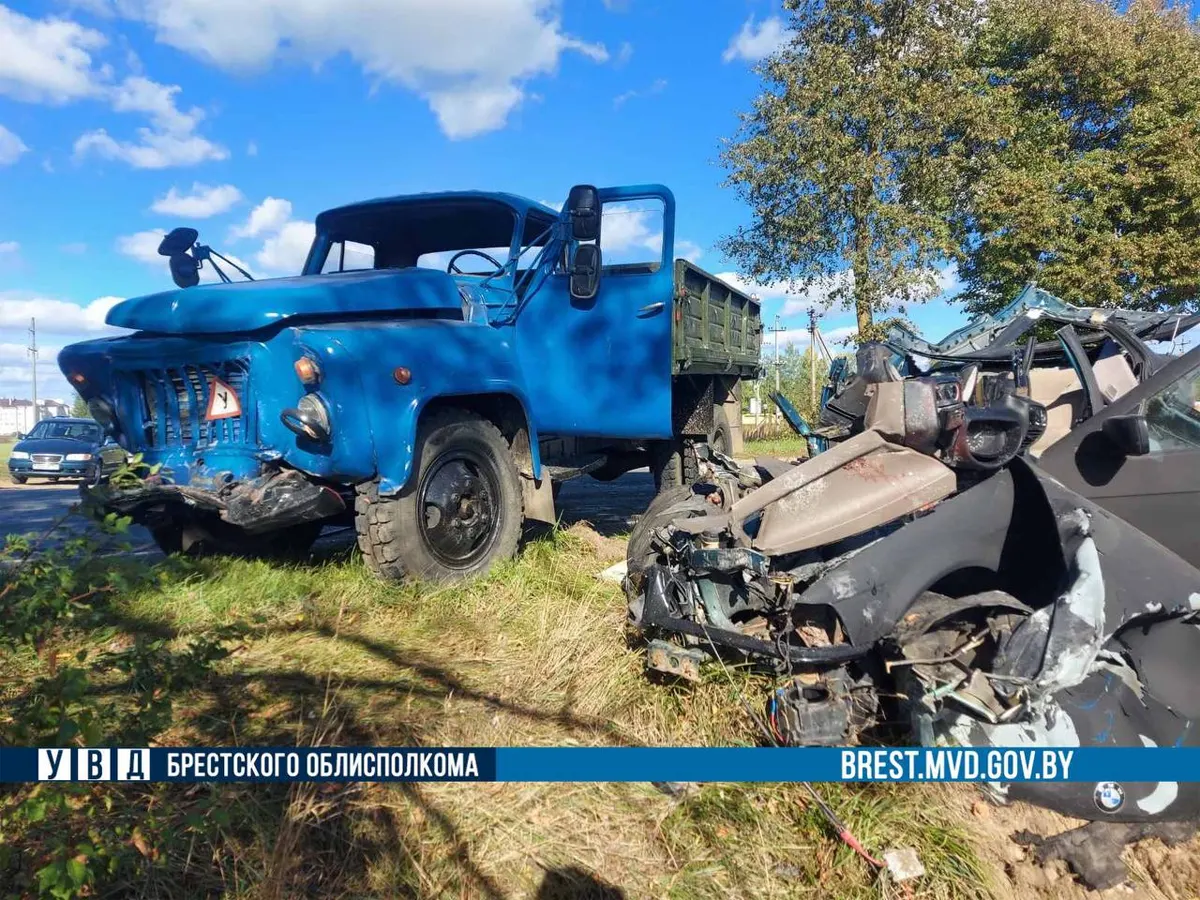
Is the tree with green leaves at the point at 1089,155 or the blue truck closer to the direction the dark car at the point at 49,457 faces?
the blue truck

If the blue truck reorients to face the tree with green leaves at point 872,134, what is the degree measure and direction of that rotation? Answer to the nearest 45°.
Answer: approximately 180°

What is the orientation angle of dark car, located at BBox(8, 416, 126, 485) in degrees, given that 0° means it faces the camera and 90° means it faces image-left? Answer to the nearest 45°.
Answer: approximately 45°

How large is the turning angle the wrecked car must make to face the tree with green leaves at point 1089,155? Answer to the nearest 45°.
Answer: approximately 135° to its right

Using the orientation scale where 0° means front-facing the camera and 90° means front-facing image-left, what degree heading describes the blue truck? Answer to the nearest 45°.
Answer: approximately 45°

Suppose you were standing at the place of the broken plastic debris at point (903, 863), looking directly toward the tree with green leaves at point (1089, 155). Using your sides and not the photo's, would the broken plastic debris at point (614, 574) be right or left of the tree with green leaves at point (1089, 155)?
left

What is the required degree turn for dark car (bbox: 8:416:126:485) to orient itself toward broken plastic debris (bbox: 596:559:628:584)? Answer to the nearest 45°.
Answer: approximately 45° to its left

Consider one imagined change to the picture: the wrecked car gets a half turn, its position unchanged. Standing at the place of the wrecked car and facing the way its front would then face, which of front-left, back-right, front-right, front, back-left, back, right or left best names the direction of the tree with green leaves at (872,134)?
front-left

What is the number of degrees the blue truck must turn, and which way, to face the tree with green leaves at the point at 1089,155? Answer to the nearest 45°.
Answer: approximately 180°

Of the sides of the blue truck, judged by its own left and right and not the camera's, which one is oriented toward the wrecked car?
left

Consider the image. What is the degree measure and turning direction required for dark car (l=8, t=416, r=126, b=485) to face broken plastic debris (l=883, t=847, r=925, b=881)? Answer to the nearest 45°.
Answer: approximately 45° to its left

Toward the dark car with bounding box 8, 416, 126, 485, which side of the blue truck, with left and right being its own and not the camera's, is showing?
right

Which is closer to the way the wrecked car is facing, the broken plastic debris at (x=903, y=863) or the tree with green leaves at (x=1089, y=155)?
the broken plastic debris
